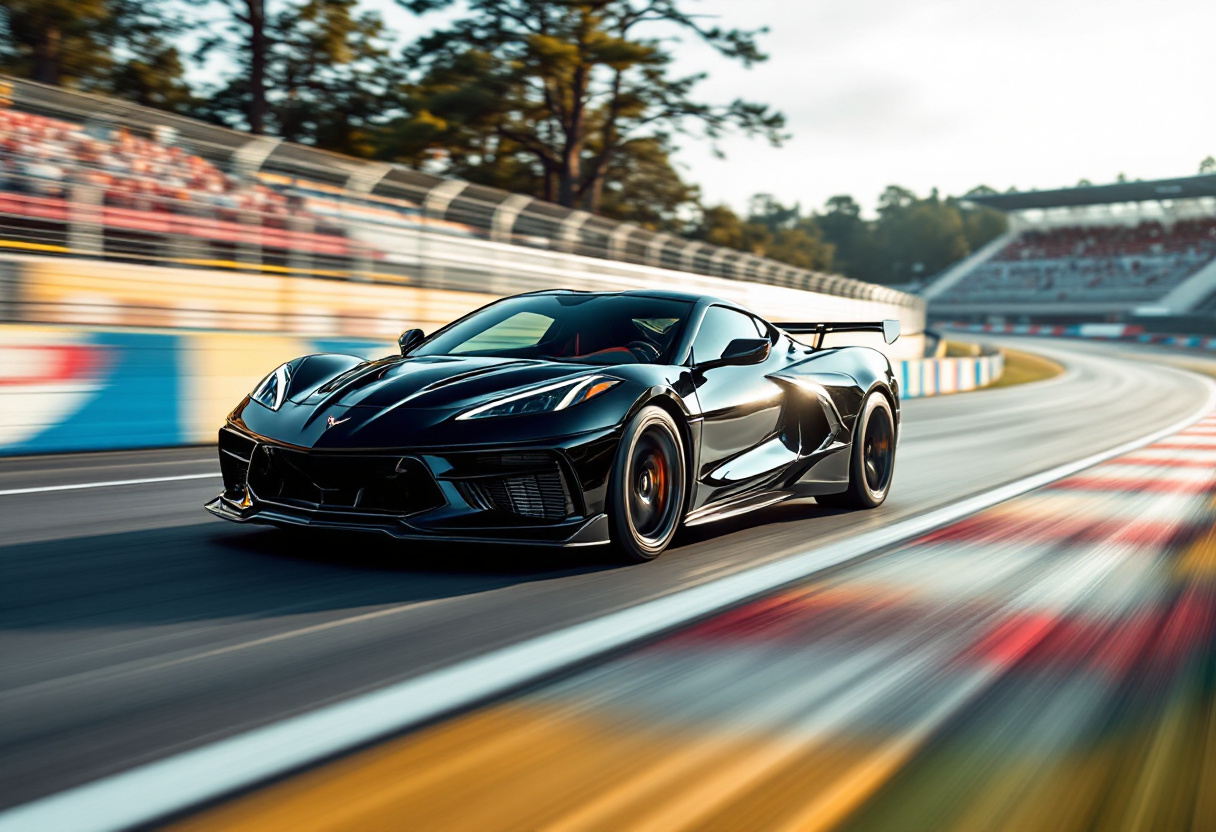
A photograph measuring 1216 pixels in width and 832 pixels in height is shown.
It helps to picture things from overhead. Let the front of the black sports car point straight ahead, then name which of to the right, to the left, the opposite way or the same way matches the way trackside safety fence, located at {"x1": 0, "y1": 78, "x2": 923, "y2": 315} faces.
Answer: to the left

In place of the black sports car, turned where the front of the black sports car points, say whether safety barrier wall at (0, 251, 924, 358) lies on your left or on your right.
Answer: on your right

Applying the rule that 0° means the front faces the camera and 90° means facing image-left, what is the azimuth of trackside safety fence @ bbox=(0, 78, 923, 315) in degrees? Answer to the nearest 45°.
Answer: approximately 315°

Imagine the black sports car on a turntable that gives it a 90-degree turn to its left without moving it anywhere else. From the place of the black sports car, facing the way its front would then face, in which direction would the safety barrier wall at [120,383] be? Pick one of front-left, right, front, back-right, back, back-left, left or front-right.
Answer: back

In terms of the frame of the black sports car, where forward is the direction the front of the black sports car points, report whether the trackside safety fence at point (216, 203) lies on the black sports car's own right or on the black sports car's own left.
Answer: on the black sports car's own right

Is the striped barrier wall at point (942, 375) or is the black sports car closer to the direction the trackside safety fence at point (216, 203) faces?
the black sports car

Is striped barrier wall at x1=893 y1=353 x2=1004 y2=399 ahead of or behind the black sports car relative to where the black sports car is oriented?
behind

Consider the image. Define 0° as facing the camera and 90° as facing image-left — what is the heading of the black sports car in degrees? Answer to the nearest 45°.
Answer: approximately 45°
